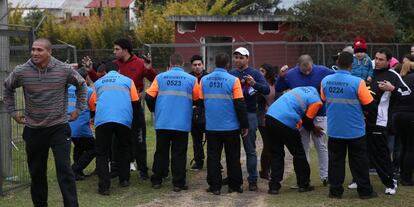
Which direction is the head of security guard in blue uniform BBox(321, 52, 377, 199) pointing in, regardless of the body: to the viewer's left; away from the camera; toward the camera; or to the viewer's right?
away from the camera

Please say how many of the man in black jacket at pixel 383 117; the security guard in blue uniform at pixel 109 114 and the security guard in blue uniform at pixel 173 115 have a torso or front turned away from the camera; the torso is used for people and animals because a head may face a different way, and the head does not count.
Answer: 2

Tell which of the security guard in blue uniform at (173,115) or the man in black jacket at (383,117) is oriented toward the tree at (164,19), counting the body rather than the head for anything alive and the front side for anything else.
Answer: the security guard in blue uniform

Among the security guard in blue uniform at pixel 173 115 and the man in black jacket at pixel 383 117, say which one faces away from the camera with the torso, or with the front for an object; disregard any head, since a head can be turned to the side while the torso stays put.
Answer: the security guard in blue uniform

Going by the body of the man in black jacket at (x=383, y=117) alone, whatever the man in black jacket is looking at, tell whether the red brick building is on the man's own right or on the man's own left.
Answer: on the man's own right

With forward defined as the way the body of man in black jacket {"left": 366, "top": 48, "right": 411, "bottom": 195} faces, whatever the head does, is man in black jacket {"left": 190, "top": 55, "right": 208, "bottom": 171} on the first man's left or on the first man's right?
on the first man's right

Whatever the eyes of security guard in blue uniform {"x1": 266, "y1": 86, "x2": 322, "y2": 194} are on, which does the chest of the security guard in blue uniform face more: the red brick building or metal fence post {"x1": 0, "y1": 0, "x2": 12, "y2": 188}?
the red brick building

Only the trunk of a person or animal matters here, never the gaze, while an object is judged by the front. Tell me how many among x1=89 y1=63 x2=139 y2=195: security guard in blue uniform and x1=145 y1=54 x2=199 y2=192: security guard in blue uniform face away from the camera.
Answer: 2

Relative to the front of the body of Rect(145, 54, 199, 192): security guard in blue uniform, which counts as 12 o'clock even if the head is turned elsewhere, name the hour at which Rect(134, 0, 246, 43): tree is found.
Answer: The tree is roughly at 12 o'clock from the security guard in blue uniform.

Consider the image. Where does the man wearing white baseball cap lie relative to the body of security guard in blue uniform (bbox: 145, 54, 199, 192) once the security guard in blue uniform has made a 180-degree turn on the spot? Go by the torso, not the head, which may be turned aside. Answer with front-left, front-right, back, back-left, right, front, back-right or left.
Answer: left

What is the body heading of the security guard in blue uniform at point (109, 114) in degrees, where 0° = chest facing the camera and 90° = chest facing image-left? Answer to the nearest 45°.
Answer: approximately 180°

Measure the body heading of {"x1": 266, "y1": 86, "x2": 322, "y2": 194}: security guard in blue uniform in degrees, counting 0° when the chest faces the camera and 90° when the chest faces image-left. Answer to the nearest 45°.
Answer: approximately 225°

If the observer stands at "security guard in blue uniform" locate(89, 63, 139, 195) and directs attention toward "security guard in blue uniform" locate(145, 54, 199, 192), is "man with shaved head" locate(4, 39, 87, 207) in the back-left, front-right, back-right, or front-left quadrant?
back-right

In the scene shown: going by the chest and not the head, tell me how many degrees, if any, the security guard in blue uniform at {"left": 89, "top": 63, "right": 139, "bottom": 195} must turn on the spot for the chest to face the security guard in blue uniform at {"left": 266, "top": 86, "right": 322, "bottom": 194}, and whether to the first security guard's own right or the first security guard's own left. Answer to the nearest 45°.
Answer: approximately 90° to the first security guard's own right

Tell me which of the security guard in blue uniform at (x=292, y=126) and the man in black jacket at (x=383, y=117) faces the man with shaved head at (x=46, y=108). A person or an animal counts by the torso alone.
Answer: the man in black jacket

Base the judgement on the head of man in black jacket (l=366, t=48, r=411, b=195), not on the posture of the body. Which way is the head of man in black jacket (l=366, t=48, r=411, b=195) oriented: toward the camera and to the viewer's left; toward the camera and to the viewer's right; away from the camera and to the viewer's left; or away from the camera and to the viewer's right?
toward the camera and to the viewer's left

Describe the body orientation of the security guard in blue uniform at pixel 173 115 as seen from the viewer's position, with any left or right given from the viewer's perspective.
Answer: facing away from the viewer

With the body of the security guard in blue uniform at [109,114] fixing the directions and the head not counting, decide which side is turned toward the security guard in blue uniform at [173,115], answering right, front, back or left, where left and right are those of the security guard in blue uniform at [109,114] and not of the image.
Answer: right

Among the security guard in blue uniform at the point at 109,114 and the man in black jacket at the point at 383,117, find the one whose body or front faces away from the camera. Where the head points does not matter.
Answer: the security guard in blue uniform

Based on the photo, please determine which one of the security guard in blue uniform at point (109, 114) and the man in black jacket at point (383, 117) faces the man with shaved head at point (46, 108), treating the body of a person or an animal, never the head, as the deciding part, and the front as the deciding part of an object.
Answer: the man in black jacket
